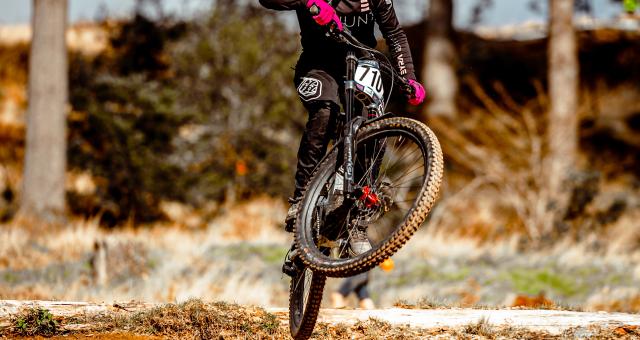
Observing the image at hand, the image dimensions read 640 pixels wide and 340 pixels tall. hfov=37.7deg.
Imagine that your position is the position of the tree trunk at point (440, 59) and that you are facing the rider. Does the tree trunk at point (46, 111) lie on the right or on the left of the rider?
right

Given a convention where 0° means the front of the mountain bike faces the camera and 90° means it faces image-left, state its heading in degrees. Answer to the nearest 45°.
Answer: approximately 315°

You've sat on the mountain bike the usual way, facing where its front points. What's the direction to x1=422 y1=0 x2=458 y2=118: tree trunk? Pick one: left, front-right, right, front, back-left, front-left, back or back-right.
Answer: back-left

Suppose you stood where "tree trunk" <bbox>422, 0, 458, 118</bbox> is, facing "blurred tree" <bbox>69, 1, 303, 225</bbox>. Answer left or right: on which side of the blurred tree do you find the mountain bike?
left

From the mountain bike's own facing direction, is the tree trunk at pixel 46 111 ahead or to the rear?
to the rear
